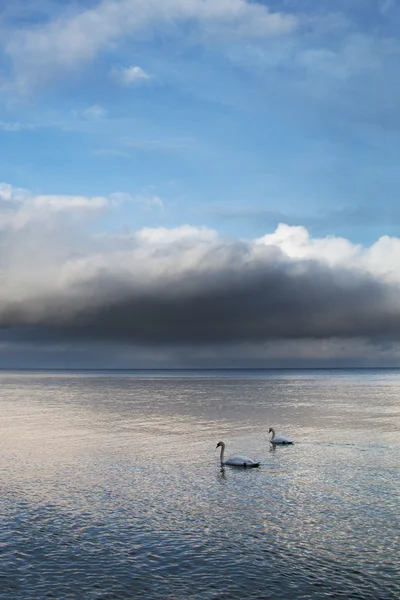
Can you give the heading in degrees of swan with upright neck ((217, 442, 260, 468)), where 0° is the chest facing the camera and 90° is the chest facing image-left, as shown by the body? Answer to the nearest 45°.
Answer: approximately 90°
